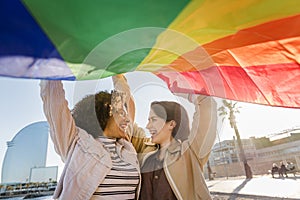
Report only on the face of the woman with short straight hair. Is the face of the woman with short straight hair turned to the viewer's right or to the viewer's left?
to the viewer's left

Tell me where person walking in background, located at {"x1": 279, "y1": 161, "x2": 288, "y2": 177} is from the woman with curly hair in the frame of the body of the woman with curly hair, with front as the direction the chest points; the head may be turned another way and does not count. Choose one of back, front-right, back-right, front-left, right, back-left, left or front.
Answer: left

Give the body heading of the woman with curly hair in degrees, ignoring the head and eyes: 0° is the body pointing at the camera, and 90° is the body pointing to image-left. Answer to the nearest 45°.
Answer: approximately 315°

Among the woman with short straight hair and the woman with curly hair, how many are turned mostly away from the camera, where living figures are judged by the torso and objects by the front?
0

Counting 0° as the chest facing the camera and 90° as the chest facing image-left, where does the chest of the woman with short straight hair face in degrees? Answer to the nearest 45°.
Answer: approximately 45°
